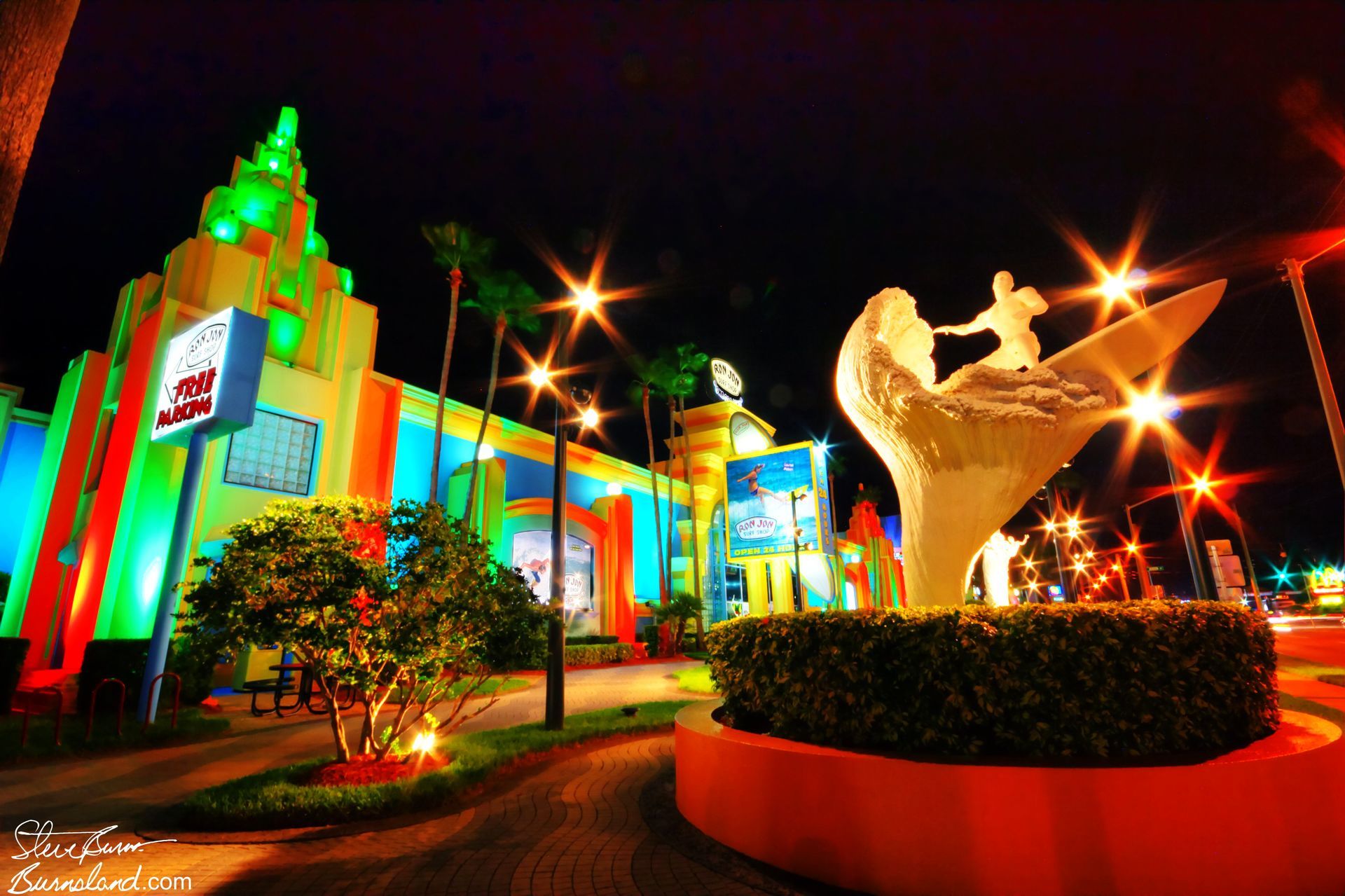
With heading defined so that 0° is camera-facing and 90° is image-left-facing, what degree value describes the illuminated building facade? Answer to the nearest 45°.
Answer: approximately 315°

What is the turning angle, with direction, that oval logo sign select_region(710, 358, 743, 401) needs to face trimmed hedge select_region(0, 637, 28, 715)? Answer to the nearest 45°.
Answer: approximately 90° to its right

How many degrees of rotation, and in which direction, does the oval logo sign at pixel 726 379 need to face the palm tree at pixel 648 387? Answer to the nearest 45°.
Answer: approximately 90° to its right

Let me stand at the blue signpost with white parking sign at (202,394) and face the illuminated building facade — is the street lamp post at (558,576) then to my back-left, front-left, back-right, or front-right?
back-right

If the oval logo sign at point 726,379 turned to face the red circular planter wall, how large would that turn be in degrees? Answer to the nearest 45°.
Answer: approximately 45° to its right

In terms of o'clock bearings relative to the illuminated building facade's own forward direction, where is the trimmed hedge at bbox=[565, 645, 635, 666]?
The trimmed hedge is roughly at 10 o'clock from the illuminated building facade.

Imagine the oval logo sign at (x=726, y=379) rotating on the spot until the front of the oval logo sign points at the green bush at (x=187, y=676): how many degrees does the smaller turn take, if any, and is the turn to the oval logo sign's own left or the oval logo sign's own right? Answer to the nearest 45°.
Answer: approximately 45° to the oval logo sign's own right

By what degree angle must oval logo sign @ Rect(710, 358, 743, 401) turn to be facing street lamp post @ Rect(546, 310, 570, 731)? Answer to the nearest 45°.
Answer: approximately 45° to its right

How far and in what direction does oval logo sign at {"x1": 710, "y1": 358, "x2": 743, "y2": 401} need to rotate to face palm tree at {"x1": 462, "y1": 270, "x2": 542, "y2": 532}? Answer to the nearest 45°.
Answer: approximately 90° to its right

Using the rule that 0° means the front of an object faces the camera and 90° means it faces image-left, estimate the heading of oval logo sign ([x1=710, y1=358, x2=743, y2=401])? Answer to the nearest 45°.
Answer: approximately 315°
